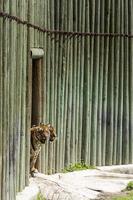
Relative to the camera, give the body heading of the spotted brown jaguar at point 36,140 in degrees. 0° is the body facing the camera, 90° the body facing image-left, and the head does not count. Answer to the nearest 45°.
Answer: approximately 270°
